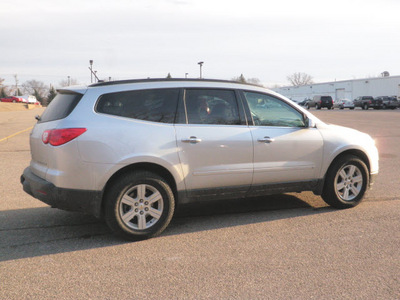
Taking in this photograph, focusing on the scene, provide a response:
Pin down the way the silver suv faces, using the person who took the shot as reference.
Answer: facing away from the viewer and to the right of the viewer

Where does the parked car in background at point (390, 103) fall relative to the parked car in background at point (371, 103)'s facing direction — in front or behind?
behind

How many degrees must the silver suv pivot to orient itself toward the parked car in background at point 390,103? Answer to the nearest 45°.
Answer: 0° — it already faces it
